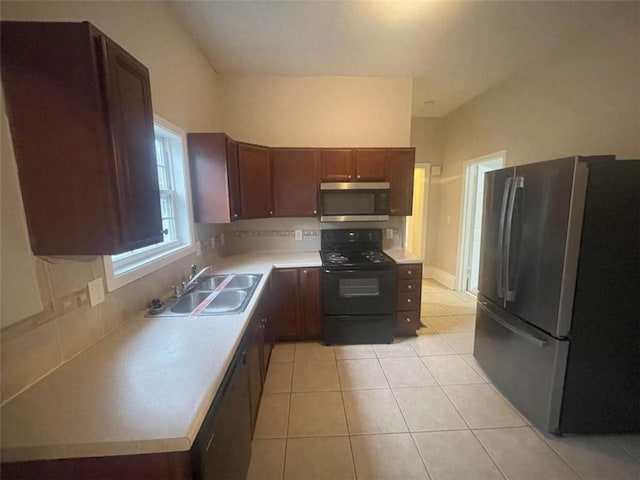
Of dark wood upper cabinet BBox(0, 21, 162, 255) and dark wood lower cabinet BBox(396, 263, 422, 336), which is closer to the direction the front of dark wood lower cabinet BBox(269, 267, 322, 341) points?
the dark wood upper cabinet

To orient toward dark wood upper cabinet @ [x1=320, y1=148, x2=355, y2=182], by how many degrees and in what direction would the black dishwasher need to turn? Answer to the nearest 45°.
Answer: approximately 45° to its left

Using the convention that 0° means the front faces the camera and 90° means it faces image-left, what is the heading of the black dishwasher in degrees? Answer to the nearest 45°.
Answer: approximately 270°

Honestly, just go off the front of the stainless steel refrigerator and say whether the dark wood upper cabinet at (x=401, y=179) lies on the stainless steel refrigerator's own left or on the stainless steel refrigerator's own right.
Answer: on the stainless steel refrigerator's own right

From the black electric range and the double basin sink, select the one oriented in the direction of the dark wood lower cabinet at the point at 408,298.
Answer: the double basin sink

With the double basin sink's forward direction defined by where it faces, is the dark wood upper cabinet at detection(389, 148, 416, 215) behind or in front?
in front

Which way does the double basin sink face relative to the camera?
to the viewer's right
